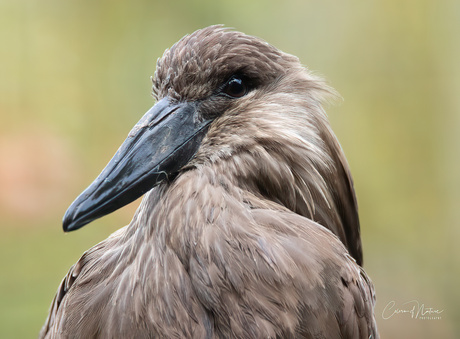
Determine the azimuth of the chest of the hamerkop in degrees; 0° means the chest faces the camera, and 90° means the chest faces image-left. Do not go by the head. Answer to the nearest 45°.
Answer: approximately 45°
